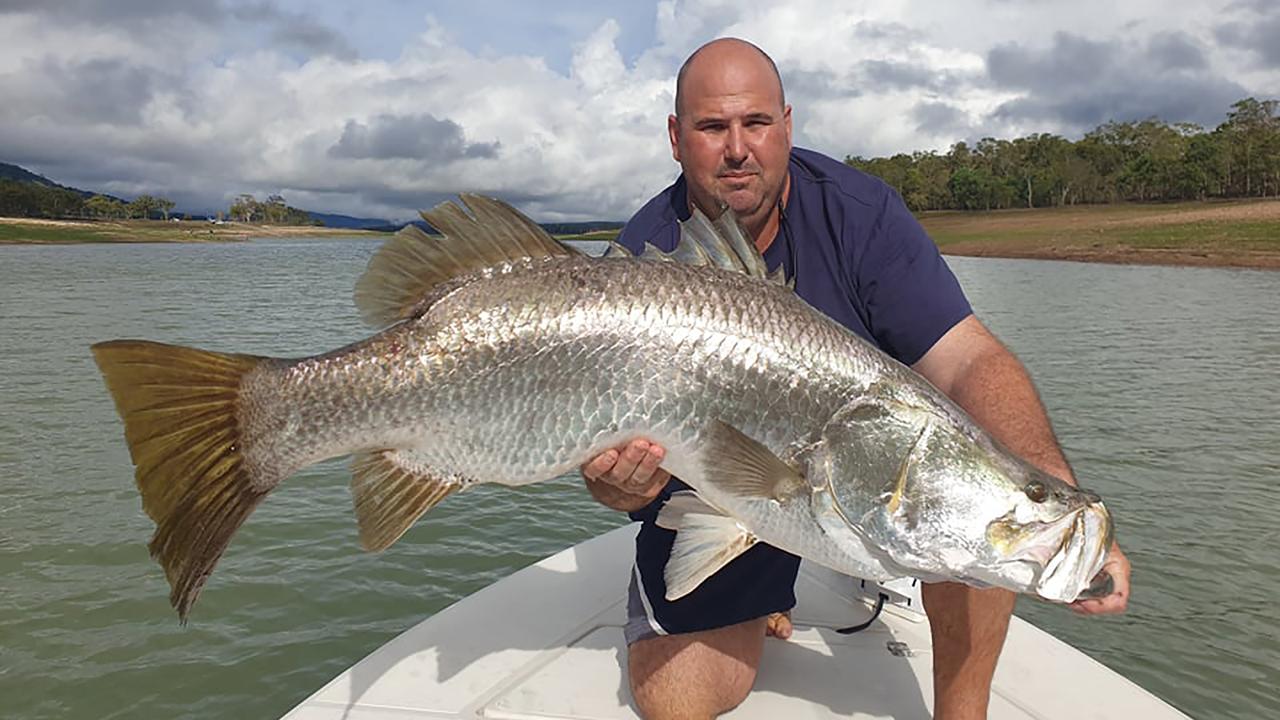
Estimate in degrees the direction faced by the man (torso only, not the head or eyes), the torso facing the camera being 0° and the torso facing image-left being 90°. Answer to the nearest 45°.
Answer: approximately 0°

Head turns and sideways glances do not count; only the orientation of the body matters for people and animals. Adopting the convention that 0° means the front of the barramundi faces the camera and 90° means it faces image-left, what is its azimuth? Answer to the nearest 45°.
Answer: approximately 270°

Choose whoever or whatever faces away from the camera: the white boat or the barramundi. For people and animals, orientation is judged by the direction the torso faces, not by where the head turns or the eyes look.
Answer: the white boat

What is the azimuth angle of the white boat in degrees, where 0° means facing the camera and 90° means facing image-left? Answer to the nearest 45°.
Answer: approximately 180°

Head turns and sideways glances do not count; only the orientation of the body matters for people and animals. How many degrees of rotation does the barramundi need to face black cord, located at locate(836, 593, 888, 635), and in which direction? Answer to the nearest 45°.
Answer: approximately 45° to its left
